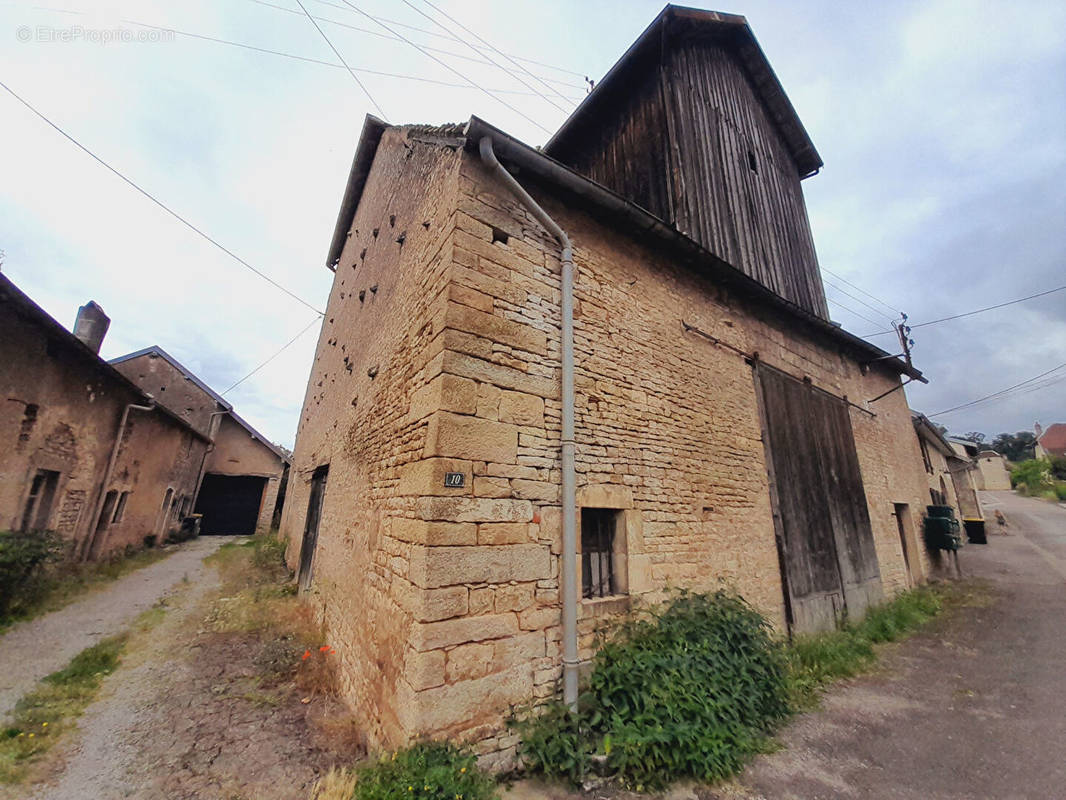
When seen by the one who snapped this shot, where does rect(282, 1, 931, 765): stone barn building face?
facing the viewer and to the right of the viewer

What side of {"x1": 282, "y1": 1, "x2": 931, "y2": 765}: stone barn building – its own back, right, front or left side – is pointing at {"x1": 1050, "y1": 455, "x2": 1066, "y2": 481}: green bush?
left

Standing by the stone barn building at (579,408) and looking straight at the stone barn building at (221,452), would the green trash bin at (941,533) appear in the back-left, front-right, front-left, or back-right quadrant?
back-right

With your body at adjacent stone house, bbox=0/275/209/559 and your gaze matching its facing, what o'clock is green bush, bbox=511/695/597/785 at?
The green bush is roughly at 1 o'clock from the adjacent stone house.

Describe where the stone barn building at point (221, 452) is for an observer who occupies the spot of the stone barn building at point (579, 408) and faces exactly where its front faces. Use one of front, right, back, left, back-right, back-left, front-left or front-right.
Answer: back

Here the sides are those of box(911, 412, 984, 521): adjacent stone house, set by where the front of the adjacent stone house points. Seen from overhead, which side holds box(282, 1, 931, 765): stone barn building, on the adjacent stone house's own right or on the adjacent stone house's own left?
on the adjacent stone house's own right

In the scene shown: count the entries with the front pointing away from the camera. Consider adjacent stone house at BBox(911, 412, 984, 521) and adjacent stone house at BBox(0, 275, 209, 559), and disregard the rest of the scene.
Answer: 0

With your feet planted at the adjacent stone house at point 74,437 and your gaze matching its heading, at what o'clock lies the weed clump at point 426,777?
The weed clump is roughly at 1 o'clock from the adjacent stone house.

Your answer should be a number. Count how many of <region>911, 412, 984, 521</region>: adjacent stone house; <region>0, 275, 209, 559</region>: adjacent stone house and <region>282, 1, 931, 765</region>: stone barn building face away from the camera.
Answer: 0

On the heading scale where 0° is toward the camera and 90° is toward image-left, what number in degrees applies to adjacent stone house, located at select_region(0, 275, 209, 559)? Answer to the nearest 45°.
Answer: approximately 315°

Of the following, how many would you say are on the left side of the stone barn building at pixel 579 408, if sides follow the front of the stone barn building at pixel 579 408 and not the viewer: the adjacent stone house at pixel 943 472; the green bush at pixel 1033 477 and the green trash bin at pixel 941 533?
3

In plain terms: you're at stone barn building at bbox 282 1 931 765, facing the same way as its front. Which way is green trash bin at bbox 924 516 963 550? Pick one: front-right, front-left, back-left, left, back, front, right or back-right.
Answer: left

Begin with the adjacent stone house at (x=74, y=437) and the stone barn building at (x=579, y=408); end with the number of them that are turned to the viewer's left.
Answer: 0

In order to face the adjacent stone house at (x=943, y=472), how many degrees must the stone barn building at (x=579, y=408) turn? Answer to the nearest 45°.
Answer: approximately 90° to its left
